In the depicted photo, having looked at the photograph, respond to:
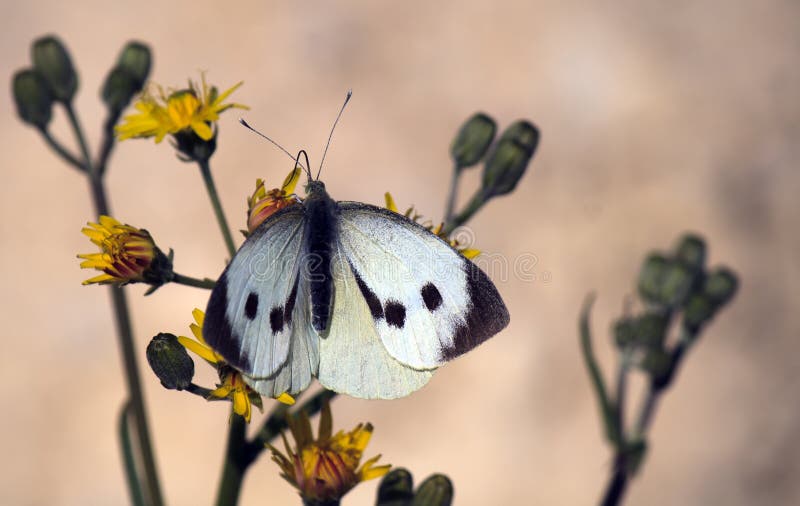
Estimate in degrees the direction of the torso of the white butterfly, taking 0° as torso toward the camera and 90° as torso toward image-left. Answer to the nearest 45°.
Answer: approximately 180°

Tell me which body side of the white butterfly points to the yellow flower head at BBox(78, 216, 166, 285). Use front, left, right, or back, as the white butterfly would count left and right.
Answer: left
